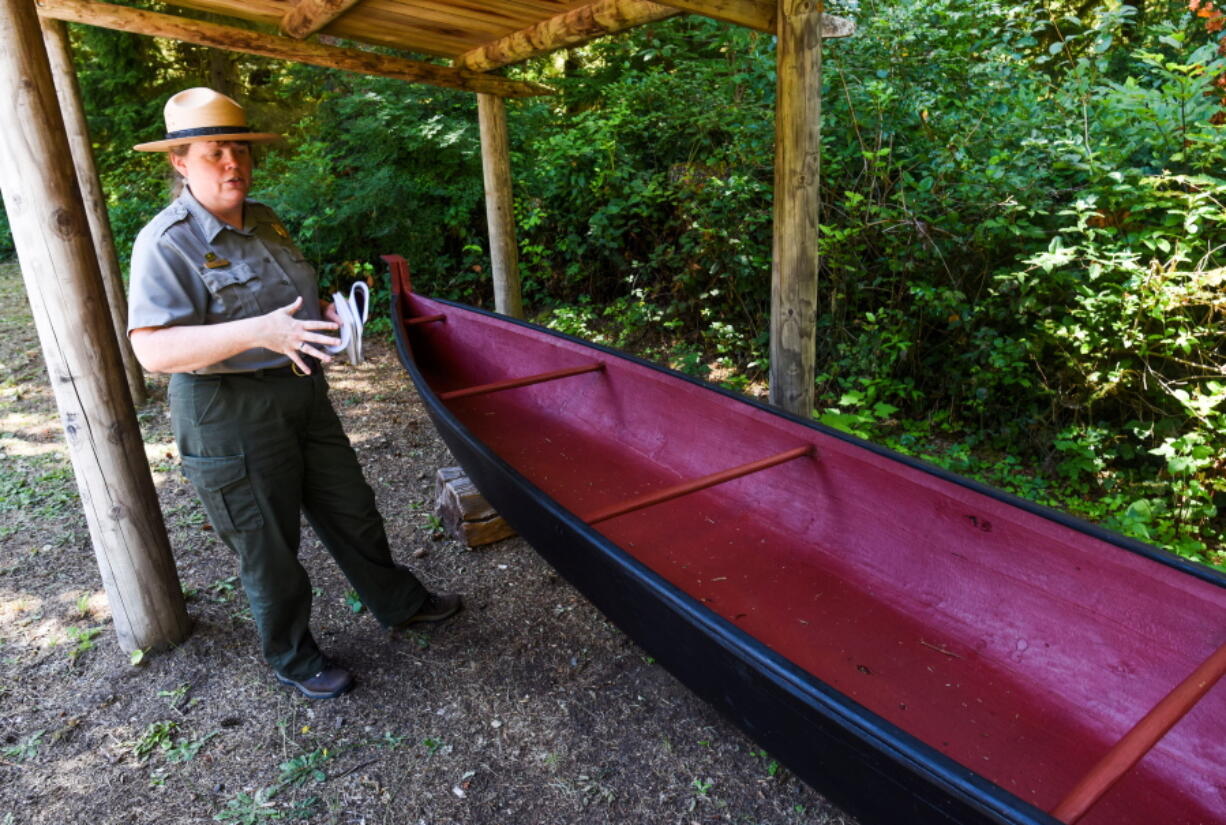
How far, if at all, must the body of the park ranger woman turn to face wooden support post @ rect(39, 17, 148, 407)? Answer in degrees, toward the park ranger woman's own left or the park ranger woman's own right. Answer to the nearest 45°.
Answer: approximately 135° to the park ranger woman's own left

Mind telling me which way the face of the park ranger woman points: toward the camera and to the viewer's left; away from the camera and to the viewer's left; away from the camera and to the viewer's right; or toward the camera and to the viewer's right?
toward the camera and to the viewer's right

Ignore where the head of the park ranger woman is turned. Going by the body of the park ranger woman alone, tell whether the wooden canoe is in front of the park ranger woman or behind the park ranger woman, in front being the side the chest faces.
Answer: in front

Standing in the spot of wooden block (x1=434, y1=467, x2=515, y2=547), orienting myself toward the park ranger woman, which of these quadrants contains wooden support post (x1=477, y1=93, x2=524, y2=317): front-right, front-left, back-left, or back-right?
back-right

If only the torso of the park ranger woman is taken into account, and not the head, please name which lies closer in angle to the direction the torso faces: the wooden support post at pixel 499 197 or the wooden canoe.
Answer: the wooden canoe

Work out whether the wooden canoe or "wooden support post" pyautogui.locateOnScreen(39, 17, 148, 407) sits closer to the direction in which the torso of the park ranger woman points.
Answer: the wooden canoe

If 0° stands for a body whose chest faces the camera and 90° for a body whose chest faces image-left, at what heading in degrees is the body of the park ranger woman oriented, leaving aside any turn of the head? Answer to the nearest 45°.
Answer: approximately 315°

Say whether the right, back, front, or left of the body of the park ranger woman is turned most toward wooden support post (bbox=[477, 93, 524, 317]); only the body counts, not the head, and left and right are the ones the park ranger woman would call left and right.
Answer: left

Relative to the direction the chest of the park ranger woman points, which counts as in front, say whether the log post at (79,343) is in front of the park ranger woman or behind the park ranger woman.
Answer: behind

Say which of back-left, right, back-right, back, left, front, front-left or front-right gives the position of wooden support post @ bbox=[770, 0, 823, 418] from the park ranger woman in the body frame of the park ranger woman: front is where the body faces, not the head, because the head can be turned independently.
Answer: front-left

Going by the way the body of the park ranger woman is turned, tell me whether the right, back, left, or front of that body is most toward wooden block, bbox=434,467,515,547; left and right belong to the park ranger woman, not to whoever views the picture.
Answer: left
